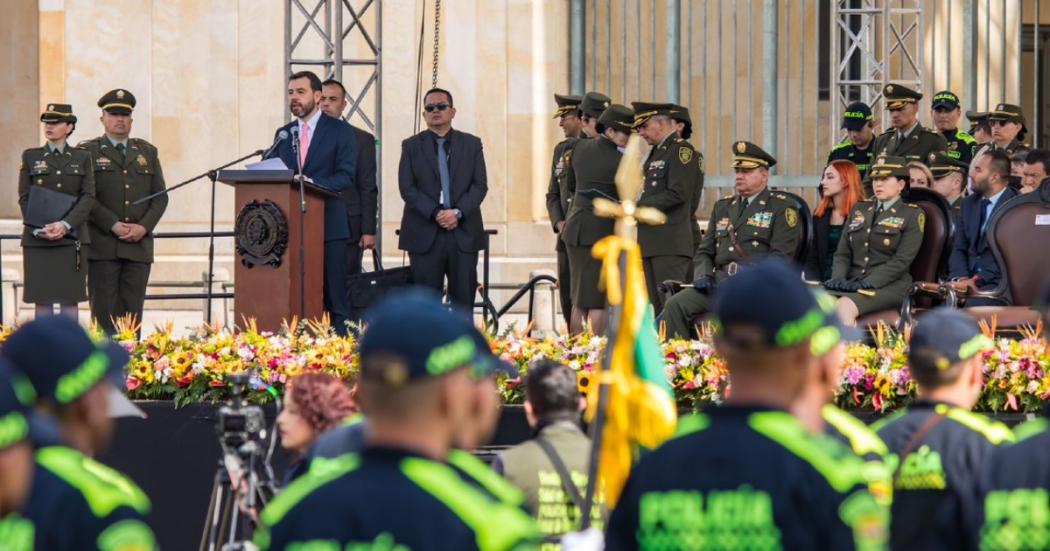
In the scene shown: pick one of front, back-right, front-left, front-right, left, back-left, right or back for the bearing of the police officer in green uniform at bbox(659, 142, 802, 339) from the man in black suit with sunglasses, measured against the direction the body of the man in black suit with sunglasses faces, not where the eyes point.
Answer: front-left

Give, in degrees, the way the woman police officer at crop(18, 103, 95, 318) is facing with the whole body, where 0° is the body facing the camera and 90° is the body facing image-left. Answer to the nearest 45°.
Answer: approximately 0°

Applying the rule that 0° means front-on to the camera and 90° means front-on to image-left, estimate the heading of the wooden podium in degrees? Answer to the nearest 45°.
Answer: approximately 45°

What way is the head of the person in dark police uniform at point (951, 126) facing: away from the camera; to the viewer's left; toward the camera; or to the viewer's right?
toward the camera

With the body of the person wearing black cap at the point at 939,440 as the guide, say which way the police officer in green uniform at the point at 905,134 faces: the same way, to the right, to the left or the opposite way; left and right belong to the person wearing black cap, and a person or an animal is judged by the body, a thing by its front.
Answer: the opposite way

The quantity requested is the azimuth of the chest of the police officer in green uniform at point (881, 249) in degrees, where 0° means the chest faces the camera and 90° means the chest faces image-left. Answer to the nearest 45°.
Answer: approximately 45°

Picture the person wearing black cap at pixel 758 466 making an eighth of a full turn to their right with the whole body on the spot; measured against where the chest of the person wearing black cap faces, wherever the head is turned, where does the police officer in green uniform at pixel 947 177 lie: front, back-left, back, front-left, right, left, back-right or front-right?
left

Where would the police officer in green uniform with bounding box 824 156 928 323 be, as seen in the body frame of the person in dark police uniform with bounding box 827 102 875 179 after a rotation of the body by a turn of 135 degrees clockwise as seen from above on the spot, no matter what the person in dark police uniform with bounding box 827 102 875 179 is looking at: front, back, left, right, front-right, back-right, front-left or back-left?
back

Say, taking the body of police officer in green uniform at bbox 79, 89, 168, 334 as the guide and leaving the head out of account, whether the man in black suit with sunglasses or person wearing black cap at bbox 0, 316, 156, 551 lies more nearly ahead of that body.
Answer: the person wearing black cap

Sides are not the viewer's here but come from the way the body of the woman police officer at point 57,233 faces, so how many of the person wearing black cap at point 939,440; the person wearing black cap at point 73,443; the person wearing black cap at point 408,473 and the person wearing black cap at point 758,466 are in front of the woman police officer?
4

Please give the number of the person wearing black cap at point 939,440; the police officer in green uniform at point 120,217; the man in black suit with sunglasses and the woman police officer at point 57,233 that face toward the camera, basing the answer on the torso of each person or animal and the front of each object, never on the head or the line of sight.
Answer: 3

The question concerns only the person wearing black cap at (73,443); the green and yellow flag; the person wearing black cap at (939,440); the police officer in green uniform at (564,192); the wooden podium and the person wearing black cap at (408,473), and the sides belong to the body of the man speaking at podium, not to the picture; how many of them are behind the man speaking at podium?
1

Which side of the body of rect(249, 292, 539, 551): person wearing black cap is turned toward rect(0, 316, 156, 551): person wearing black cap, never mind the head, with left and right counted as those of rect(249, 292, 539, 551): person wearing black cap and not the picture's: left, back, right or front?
left

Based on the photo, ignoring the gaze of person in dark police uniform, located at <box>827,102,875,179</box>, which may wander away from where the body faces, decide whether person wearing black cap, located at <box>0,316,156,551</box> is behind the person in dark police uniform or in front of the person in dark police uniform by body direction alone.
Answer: in front

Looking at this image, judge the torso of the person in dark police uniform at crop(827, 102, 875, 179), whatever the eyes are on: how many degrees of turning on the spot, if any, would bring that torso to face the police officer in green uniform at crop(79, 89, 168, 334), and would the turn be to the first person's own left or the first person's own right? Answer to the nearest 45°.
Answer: approximately 45° to the first person's own right
